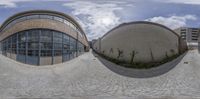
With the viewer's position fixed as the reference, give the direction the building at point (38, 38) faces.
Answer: facing the viewer

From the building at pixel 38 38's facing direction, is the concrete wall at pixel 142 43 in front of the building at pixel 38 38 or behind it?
in front
